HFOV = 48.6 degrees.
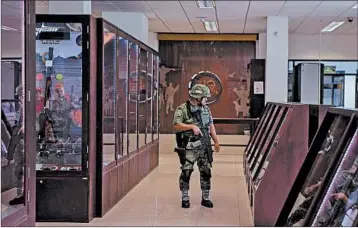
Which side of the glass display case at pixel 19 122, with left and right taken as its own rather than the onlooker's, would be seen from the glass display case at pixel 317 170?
front

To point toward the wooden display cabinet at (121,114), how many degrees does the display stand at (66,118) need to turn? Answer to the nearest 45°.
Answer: approximately 135° to its left

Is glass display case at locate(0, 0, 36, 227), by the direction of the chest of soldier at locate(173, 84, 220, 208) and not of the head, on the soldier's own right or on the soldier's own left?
on the soldier's own right

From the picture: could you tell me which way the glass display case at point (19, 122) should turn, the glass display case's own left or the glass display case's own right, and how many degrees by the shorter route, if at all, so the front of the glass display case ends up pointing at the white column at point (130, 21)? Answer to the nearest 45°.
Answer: approximately 135° to the glass display case's own left

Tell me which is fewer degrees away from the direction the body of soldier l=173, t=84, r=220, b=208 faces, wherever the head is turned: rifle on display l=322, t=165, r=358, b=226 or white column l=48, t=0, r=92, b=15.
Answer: the rifle on display

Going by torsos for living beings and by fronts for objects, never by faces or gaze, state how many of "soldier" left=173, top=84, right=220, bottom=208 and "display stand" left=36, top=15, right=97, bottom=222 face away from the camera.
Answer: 0

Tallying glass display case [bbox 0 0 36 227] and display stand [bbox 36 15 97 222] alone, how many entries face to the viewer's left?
0

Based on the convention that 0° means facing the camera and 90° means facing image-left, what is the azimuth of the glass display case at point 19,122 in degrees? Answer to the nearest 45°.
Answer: approximately 315°

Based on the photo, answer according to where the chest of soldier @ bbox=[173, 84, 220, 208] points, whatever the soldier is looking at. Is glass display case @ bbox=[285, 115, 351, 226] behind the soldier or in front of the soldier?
in front

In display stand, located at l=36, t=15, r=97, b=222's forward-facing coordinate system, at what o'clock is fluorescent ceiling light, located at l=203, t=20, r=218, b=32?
The fluorescent ceiling light is roughly at 7 o'clock from the display stand.
